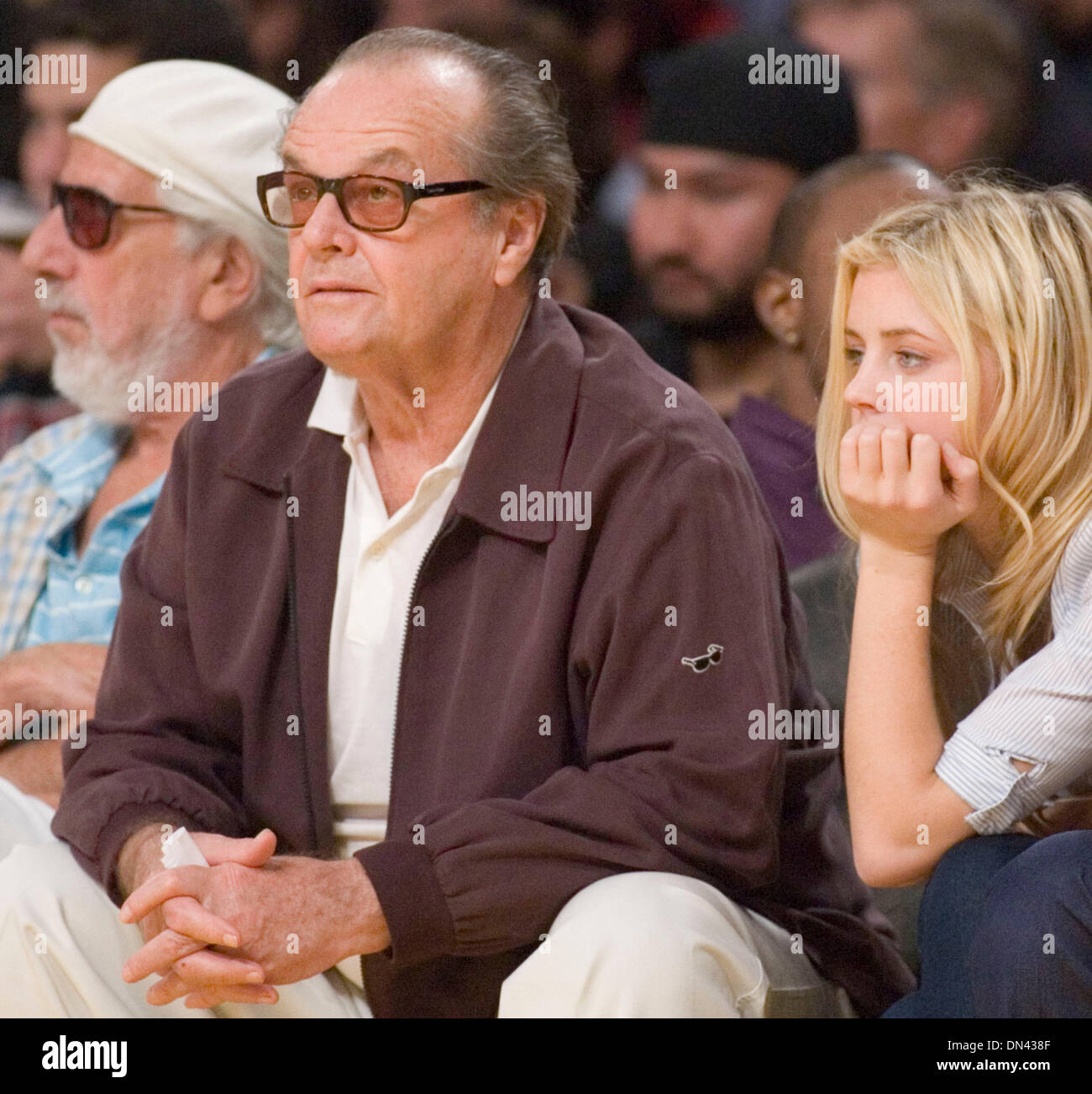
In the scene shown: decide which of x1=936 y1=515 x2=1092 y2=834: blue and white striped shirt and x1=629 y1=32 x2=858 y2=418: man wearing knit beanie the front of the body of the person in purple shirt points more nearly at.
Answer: the blue and white striped shirt

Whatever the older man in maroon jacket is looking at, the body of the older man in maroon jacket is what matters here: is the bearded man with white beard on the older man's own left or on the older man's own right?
on the older man's own right

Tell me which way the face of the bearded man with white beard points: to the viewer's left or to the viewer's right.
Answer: to the viewer's left
